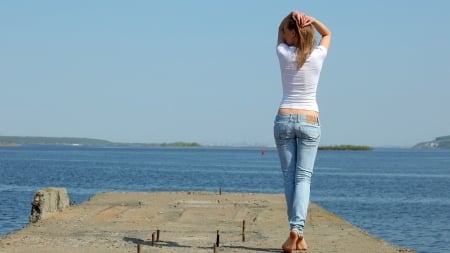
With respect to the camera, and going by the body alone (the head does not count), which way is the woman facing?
away from the camera
